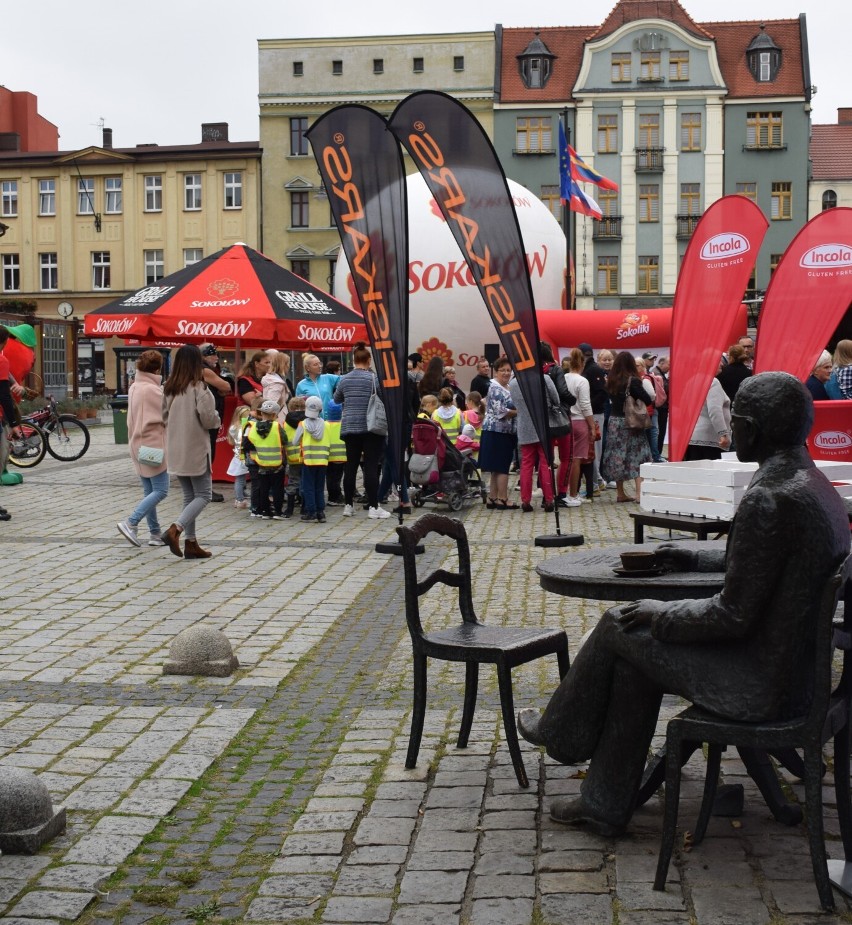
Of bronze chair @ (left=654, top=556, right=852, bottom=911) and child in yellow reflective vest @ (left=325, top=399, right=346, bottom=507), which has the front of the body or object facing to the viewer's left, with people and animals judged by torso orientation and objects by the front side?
the bronze chair

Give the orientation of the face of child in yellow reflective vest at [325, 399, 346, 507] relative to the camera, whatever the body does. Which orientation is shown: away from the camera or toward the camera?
away from the camera

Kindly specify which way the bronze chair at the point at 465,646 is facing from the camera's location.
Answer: facing the viewer and to the right of the viewer

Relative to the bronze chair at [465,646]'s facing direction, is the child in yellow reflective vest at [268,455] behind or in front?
behind

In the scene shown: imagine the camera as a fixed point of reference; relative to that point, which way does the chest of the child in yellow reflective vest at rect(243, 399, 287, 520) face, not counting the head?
away from the camera

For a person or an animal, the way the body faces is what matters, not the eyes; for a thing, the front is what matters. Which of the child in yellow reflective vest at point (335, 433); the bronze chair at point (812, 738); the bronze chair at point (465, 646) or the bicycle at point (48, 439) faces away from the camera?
the child in yellow reflective vest

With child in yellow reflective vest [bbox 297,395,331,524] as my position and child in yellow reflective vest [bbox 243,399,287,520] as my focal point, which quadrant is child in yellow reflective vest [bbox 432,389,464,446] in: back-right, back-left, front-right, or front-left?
back-right

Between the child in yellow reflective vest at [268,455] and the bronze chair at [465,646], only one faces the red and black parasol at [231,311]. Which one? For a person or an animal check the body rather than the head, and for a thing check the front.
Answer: the child in yellow reflective vest

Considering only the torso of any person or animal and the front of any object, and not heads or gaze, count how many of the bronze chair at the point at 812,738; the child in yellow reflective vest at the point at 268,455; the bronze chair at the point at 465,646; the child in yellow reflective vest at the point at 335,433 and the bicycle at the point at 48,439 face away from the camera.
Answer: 2

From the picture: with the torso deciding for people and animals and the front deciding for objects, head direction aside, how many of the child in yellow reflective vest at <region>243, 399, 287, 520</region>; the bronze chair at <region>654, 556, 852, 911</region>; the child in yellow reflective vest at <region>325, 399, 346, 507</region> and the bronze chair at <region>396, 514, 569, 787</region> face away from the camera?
2

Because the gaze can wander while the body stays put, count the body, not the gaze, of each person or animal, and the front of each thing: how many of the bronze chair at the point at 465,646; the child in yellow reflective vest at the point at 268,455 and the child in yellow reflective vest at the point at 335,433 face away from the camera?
2

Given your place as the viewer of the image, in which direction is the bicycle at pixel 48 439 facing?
facing to the right of the viewer

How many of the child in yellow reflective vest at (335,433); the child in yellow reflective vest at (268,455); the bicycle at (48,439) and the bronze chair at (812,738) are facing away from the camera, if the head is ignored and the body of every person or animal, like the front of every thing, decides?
2

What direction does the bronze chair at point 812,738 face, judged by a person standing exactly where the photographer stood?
facing to the left of the viewer

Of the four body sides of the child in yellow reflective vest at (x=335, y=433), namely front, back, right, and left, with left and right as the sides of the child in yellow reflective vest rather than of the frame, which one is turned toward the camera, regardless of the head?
back

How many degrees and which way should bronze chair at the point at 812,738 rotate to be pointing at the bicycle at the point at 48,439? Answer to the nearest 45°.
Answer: approximately 45° to its right
